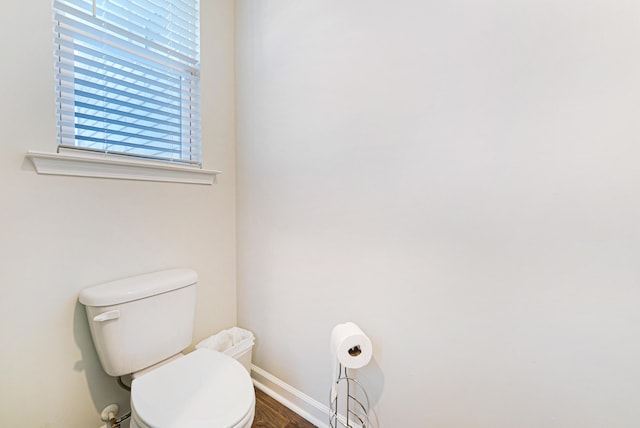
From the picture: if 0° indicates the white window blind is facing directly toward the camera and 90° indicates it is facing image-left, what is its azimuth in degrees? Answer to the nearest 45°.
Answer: approximately 315°

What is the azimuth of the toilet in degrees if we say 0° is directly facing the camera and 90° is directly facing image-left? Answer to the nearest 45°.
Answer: approximately 315°
